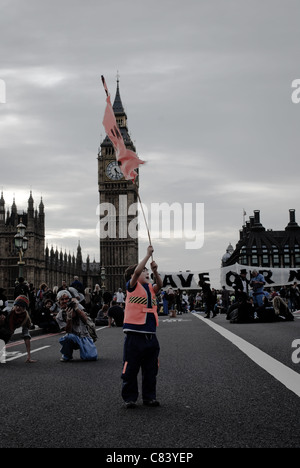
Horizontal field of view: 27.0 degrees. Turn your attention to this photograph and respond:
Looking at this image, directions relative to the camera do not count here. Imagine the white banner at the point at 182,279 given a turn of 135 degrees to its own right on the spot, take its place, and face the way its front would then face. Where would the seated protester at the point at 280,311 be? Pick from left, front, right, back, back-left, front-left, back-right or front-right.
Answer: back-left

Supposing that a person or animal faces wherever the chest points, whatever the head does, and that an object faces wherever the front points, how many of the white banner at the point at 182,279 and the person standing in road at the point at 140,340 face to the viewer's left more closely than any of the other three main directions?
0

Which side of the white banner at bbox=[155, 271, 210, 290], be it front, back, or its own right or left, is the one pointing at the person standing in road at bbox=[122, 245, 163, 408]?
front

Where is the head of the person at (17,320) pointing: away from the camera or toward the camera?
toward the camera

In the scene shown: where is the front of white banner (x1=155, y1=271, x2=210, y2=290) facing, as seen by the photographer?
facing the viewer
